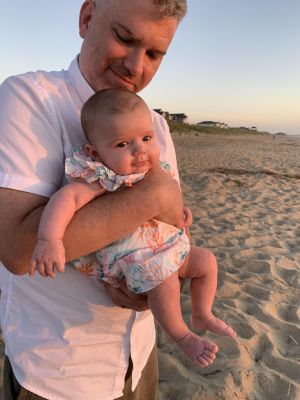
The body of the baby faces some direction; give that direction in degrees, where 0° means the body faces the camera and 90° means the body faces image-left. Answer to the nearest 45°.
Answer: approximately 315°

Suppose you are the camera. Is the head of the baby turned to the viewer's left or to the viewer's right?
to the viewer's right

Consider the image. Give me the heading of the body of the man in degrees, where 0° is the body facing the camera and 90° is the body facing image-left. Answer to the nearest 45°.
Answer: approximately 315°
